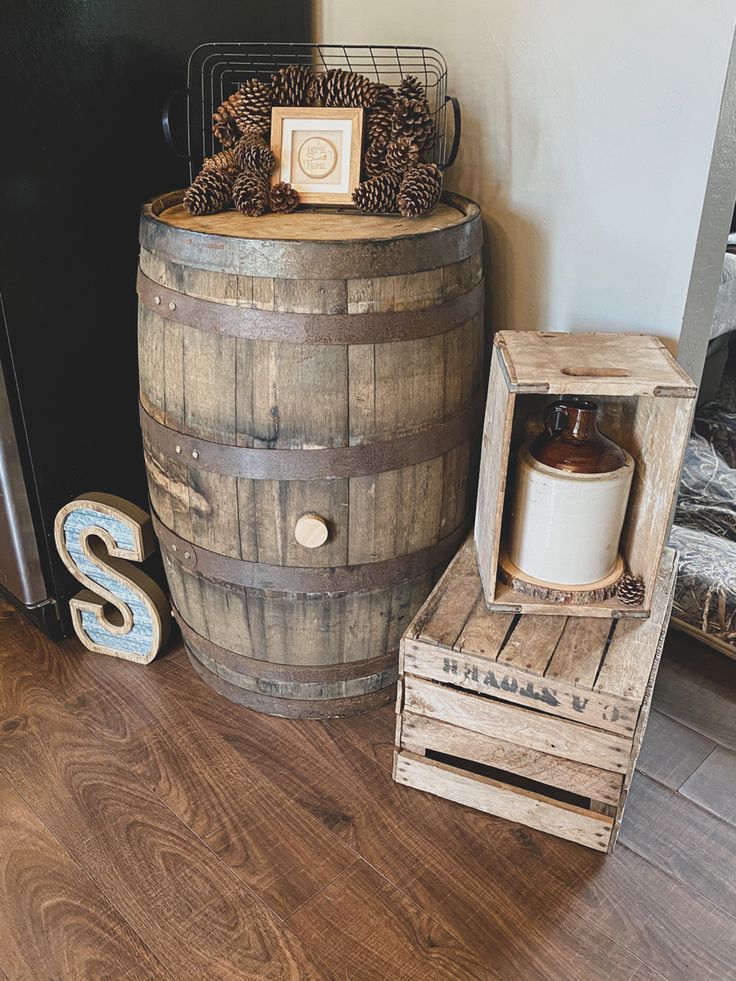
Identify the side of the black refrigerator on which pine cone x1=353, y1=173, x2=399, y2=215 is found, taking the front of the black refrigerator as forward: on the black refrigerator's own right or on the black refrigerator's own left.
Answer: on the black refrigerator's own left

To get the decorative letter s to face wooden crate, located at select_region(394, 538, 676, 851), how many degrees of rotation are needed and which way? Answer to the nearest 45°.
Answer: approximately 90° to its left

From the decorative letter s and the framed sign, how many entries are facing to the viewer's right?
0

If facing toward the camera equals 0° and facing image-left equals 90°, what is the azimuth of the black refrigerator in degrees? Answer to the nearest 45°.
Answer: approximately 45°

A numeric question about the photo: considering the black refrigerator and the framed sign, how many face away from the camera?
0
